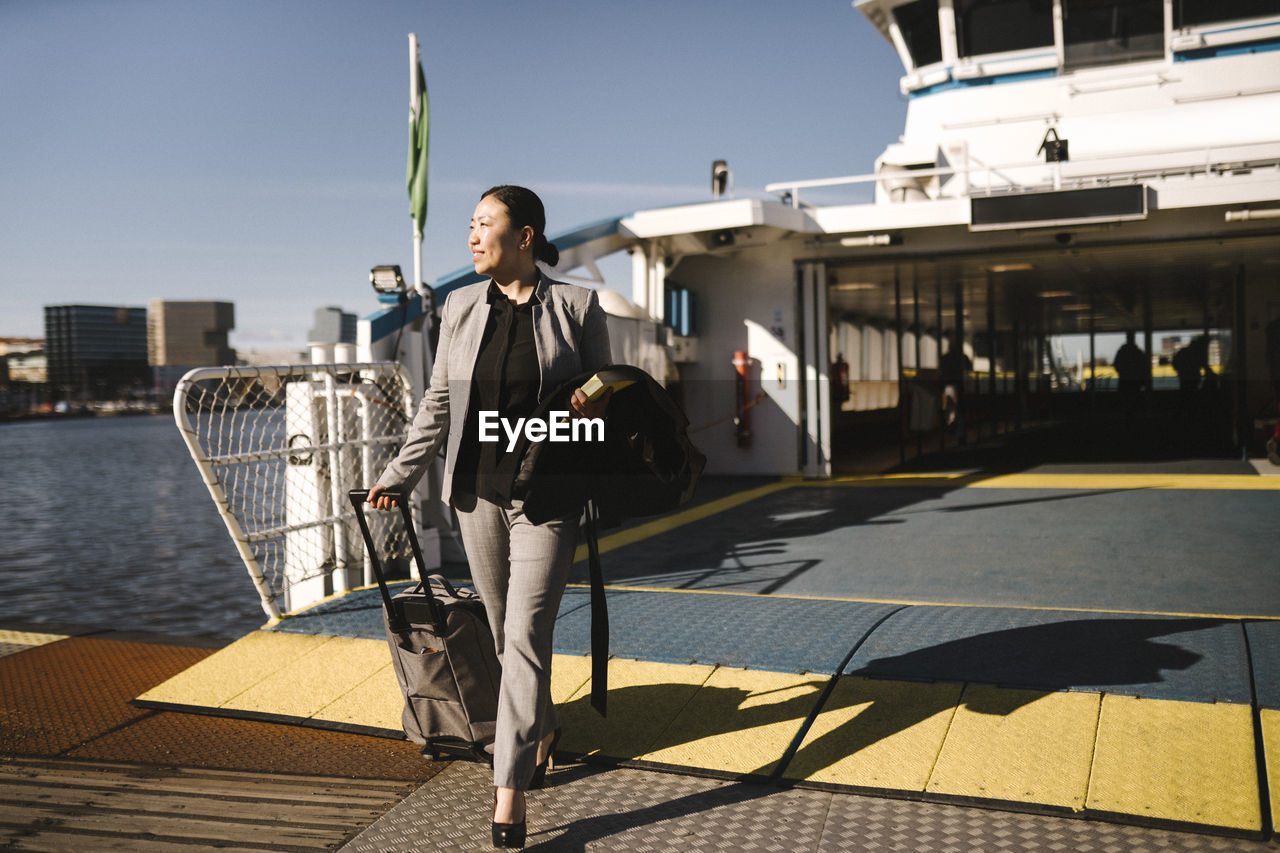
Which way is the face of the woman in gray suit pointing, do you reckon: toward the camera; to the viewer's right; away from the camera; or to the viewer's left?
to the viewer's left

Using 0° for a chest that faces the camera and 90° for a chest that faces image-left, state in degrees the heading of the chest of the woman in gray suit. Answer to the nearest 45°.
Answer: approximately 0°

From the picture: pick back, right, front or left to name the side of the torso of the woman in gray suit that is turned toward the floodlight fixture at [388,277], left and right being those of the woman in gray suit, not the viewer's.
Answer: back

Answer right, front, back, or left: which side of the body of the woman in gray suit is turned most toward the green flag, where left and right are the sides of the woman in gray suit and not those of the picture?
back

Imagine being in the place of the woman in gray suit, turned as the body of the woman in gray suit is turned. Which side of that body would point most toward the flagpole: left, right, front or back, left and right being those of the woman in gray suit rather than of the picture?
back
